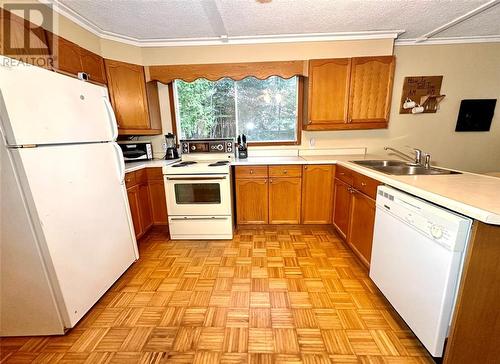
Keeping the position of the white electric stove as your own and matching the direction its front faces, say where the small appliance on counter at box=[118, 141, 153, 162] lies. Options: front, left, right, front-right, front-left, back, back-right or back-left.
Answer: back-right

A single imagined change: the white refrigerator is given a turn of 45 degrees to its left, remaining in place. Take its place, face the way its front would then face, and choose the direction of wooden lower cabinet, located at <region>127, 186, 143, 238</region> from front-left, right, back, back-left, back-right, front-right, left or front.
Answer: front-left

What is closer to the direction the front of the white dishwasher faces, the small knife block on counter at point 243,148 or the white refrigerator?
the white refrigerator

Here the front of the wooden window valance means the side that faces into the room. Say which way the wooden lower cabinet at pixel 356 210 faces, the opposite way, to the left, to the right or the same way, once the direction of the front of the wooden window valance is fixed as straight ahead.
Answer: to the right

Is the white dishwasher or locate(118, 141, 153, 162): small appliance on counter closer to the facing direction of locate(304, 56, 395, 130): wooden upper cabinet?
the white dishwasher

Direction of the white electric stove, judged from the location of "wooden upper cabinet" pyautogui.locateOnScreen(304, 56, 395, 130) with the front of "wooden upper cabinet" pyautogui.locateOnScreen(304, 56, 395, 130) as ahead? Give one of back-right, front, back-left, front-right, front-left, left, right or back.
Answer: front-right

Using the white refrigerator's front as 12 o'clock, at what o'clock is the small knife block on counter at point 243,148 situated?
The small knife block on counter is roughly at 10 o'clock from the white refrigerator.

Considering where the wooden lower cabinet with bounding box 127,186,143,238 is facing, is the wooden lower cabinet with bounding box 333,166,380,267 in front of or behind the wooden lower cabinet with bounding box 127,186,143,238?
in front

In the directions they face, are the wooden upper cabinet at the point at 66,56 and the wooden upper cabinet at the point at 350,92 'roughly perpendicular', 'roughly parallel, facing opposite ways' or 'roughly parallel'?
roughly perpendicular
